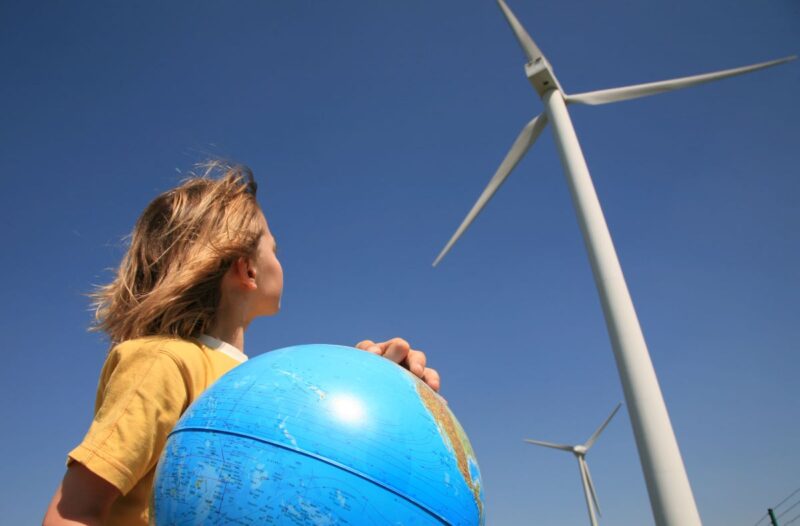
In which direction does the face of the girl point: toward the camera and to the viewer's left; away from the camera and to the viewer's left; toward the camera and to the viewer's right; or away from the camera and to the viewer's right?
away from the camera and to the viewer's right

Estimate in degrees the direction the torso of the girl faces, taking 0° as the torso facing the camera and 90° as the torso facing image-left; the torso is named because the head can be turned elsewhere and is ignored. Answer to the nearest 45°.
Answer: approximately 270°
